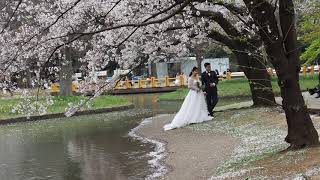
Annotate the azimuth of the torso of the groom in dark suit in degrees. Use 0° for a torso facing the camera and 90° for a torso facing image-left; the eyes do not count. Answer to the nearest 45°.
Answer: approximately 0°

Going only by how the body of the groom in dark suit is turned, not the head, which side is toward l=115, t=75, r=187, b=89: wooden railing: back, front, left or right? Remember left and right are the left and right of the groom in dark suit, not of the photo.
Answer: back
